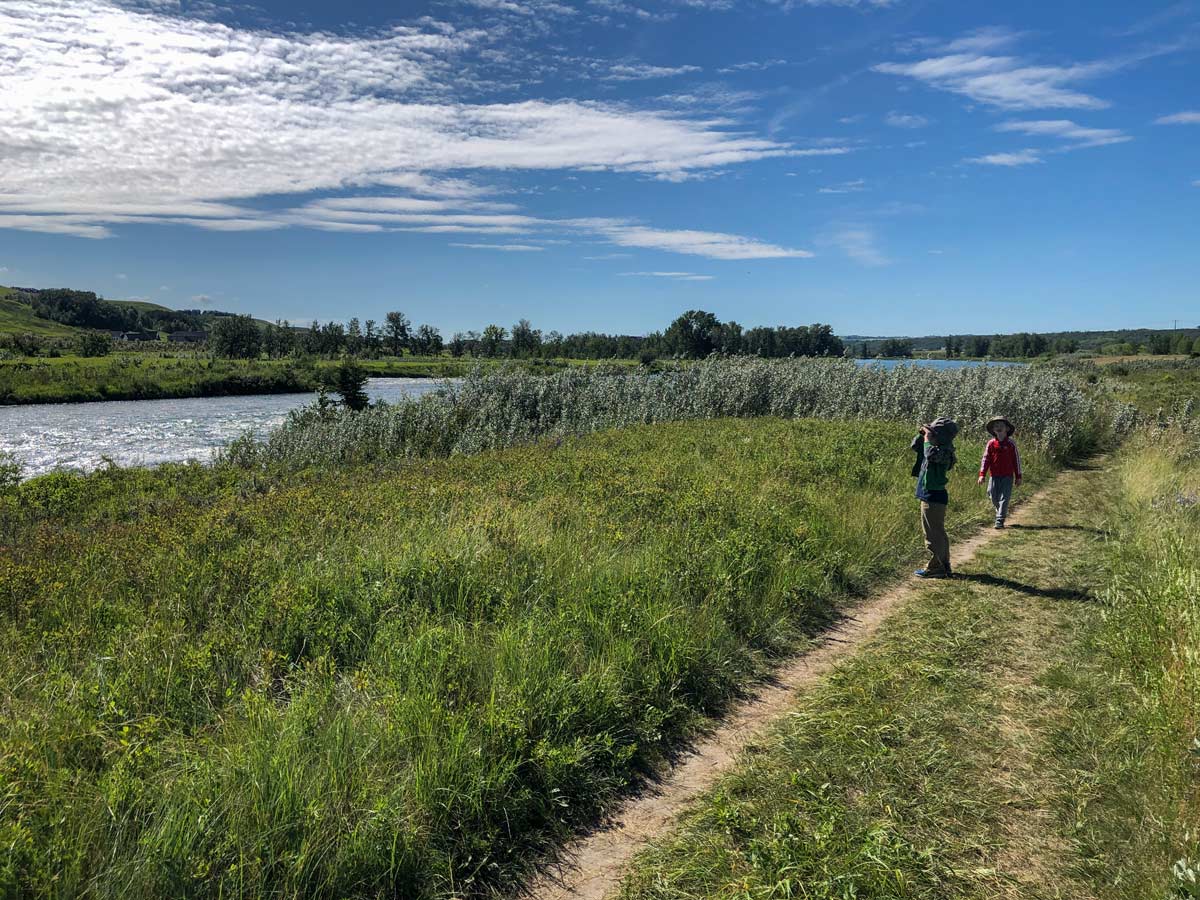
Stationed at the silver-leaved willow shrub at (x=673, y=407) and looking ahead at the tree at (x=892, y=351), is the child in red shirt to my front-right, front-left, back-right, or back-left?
back-right

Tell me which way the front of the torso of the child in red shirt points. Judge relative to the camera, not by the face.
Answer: toward the camera

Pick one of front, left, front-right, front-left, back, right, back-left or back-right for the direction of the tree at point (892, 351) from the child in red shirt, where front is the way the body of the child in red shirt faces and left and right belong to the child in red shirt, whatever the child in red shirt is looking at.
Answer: back

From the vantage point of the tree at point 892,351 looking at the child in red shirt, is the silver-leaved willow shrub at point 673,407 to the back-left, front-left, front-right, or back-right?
front-right
